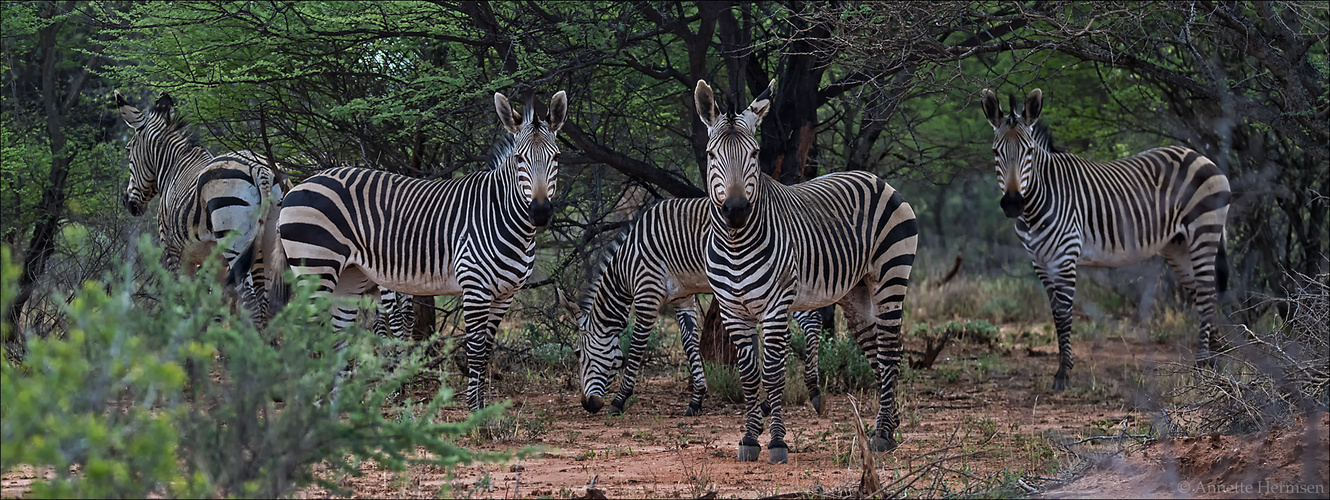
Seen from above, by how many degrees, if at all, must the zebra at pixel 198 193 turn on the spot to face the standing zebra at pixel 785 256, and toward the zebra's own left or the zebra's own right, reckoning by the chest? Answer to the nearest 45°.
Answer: approximately 180°

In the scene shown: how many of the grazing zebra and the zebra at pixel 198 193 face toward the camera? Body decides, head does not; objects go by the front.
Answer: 0

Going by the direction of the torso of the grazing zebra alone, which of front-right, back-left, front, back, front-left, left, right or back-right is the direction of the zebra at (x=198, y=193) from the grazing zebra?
front

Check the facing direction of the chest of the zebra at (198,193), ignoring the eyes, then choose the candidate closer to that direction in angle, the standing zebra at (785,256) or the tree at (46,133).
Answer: the tree

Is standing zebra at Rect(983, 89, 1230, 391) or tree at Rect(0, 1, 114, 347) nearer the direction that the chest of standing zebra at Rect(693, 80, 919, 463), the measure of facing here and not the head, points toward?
the tree

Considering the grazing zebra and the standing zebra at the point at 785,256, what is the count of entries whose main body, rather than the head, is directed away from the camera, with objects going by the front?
0

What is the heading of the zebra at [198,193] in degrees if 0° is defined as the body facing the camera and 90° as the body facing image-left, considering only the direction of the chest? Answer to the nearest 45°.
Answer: approximately 135°

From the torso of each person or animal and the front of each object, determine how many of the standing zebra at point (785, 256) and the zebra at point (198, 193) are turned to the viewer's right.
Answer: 0

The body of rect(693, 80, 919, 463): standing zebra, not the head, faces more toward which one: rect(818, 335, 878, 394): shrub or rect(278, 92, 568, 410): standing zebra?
the standing zebra

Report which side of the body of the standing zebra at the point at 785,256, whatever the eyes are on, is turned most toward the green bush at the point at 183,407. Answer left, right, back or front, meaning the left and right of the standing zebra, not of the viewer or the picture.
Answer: front

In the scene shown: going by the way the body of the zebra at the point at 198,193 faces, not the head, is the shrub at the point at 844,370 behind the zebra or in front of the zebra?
behind

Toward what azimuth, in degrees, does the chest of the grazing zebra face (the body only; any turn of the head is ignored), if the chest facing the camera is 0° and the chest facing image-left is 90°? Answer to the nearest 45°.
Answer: approximately 90°

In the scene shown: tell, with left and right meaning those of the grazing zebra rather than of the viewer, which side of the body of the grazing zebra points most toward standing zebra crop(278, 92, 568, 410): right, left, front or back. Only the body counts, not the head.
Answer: front

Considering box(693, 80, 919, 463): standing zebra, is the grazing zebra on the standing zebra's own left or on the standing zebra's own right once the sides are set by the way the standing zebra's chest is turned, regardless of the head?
on the standing zebra's own right

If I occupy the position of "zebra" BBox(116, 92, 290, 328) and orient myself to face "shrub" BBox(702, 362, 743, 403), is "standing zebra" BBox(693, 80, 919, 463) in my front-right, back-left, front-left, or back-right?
front-right

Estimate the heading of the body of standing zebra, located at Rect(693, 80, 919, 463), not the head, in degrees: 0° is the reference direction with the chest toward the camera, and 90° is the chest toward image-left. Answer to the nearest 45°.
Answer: approximately 45°
